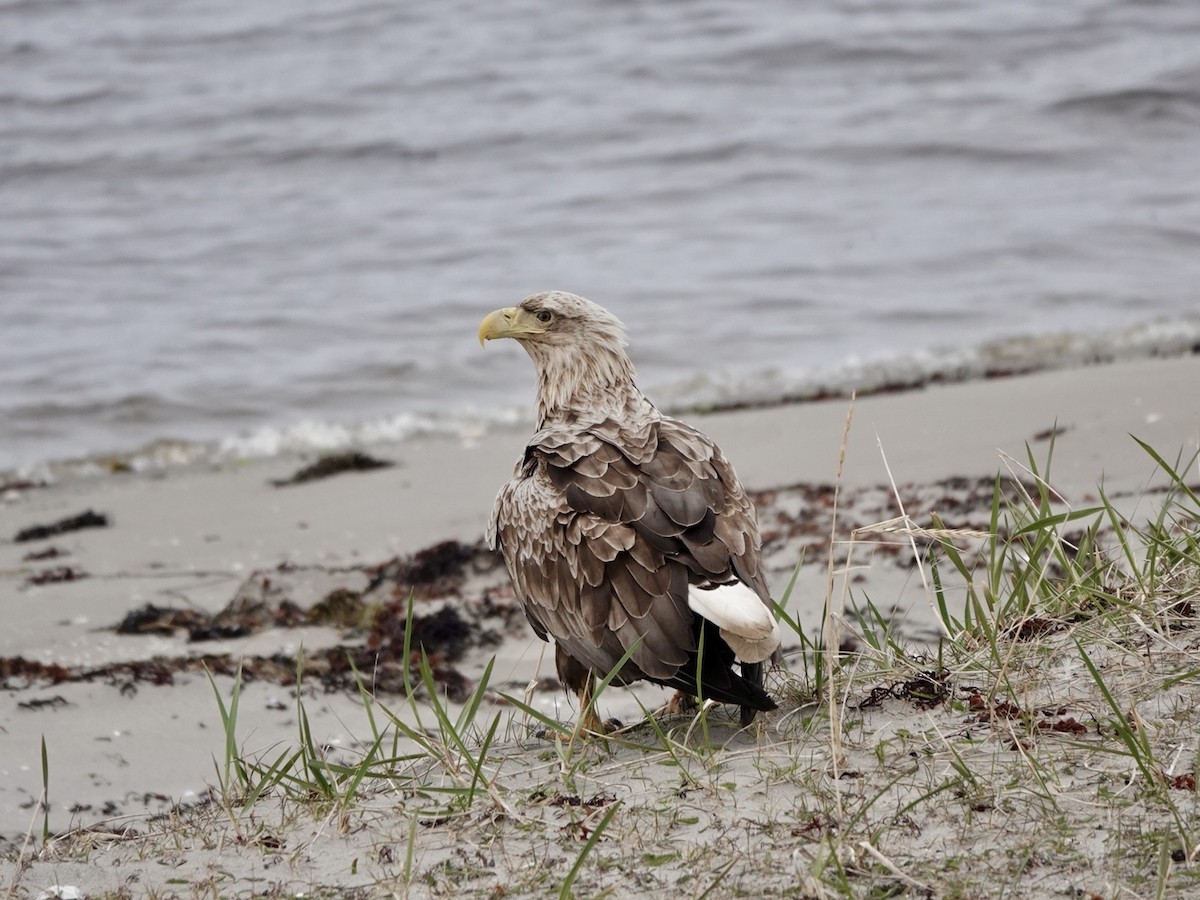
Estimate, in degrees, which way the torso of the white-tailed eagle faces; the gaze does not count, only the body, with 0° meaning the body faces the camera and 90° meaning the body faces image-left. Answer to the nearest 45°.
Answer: approximately 135°

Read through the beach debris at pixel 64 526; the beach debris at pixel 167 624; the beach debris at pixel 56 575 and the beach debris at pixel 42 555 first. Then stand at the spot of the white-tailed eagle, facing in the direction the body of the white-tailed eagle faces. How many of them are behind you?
0

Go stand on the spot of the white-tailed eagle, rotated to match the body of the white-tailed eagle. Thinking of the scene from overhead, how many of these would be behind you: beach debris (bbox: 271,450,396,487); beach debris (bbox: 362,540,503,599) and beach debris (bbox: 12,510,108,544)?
0

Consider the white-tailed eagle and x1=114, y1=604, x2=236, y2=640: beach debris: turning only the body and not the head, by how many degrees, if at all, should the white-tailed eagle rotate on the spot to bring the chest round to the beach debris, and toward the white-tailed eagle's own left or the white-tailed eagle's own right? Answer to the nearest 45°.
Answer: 0° — it already faces it

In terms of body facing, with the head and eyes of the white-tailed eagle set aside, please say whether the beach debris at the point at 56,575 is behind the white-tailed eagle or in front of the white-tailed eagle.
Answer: in front

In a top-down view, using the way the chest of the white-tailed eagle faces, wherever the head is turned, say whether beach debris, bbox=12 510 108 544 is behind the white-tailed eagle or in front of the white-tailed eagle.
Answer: in front

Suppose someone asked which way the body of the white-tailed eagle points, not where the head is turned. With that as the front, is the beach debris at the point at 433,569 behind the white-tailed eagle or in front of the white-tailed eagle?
in front

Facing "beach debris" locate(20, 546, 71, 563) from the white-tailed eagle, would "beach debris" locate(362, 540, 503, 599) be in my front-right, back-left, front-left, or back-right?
front-right

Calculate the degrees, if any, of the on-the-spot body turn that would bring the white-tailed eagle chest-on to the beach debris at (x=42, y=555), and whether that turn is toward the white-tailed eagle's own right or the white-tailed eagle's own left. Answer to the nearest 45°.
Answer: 0° — it already faces it

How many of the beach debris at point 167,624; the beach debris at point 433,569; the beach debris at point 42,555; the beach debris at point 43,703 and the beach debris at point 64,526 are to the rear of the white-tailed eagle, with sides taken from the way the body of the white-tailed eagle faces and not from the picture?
0

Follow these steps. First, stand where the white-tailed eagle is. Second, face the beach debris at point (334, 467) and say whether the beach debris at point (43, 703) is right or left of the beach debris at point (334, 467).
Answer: left
